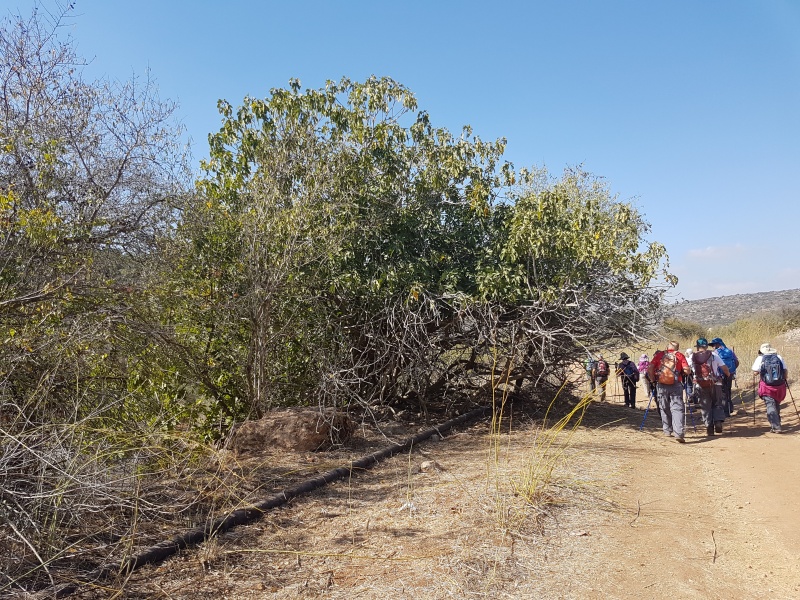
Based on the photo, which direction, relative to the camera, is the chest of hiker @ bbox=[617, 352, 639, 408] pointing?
away from the camera

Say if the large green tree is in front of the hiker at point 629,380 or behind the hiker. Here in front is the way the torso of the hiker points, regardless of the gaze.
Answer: behind

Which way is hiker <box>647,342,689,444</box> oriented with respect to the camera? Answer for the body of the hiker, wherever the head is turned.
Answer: away from the camera

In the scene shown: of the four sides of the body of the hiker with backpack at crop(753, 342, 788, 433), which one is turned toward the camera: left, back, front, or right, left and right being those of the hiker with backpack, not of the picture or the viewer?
back

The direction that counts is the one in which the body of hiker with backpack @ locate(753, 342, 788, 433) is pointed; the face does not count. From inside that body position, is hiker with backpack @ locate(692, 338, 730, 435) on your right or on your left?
on your left

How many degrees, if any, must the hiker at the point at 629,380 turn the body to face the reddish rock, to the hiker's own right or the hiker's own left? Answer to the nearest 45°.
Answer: approximately 135° to the hiker's own left

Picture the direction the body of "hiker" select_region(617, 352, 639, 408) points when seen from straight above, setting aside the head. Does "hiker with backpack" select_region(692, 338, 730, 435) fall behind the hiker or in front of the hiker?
behind

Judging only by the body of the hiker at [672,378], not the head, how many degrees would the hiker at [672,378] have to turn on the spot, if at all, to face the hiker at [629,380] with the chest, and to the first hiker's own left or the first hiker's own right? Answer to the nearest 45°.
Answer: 0° — they already face them

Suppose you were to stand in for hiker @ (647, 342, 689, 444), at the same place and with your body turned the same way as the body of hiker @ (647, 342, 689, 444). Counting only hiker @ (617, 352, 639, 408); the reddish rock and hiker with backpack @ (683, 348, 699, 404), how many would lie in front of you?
2

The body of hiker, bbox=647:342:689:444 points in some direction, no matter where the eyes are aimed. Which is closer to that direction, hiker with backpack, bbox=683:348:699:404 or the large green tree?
the hiker with backpack
